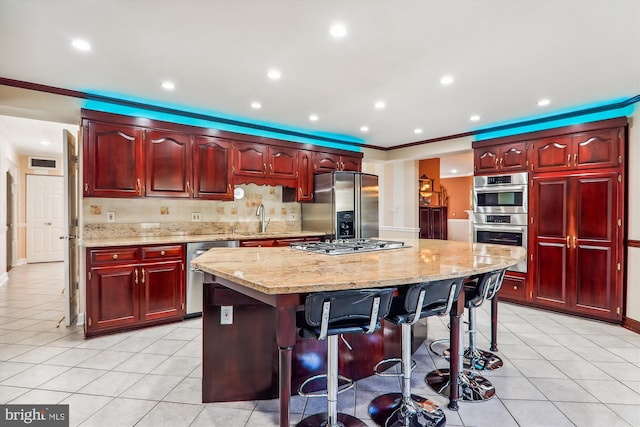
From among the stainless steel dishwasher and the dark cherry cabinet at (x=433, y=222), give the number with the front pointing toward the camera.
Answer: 2

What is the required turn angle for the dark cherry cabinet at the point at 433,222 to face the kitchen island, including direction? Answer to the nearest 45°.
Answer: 0° — it already faces it

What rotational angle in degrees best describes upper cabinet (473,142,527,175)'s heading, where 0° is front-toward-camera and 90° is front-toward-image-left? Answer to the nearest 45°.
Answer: approximately 45°

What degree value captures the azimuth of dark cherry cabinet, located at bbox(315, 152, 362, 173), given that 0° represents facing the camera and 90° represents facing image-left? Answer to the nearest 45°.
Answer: approximately 315°

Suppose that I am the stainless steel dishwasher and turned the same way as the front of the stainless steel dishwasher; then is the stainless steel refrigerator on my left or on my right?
on my left

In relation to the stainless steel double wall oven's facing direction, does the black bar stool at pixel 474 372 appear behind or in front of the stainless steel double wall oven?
in front

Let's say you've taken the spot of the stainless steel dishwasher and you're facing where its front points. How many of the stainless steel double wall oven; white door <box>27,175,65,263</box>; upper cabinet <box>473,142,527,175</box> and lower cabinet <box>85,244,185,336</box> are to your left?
2

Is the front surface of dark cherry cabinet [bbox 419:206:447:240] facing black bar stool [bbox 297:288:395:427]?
yes

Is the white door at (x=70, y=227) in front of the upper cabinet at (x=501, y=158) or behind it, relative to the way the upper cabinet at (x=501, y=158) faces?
in front

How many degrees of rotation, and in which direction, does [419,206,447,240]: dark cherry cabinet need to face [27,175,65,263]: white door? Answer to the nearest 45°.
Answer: approximately 45° to its right

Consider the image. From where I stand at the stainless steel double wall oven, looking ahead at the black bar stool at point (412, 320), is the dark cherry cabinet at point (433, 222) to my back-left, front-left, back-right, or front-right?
back-right

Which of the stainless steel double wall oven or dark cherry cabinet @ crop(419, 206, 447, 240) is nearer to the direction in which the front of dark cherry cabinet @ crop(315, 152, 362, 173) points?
the stainless steel double wall oven
